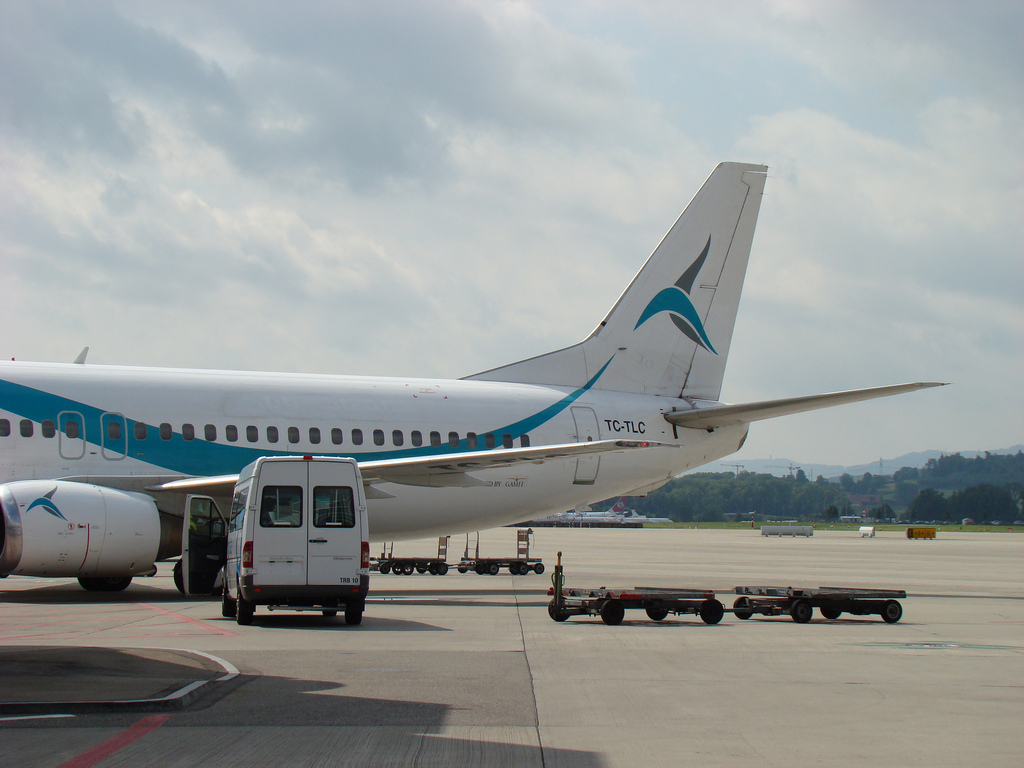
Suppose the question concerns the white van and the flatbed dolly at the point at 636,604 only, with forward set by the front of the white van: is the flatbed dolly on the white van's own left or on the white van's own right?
on the white van's own right

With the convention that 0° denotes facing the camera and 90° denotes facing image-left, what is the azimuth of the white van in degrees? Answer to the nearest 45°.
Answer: approximately 180°

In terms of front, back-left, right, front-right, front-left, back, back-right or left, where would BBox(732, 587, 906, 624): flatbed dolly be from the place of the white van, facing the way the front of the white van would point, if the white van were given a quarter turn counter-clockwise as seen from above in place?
back

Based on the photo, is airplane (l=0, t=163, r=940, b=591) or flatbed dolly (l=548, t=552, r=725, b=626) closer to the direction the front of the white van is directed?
the airplane

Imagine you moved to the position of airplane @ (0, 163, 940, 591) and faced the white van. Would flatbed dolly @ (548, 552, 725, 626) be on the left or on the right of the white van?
left
